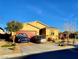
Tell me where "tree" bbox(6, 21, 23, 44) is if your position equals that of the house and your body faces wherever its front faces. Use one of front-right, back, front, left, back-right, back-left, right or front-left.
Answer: right
